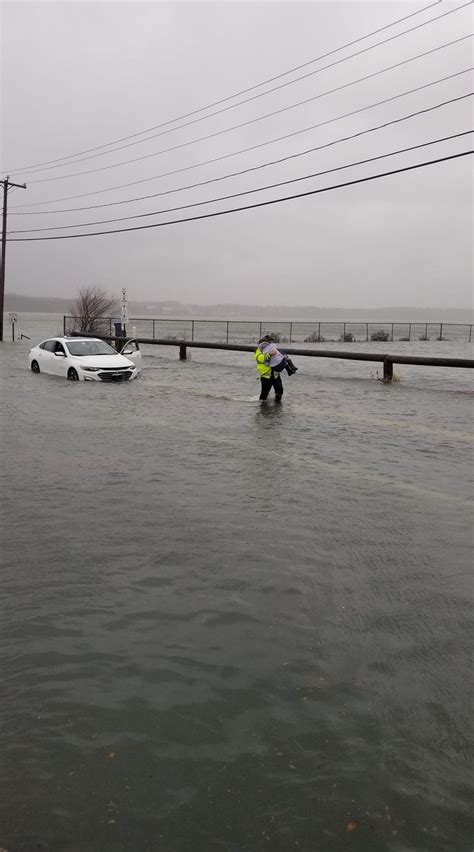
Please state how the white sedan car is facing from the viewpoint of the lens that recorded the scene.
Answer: facing the viewer and to the right of the viewer

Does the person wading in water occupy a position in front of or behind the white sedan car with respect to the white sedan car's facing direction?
in front

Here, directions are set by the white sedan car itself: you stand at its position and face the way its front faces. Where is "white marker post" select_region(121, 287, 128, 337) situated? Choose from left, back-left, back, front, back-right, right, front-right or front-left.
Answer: back-left

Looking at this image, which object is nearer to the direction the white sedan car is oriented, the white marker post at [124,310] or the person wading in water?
the person wading in water
